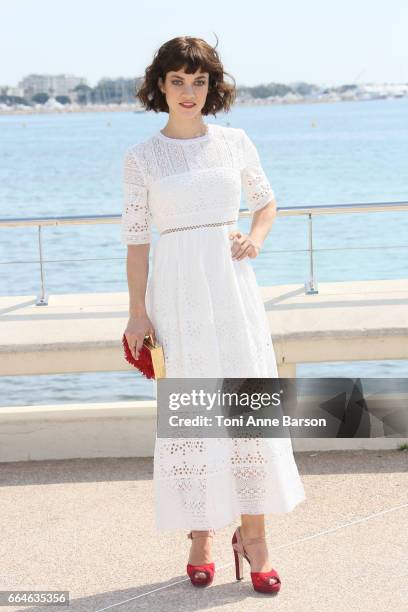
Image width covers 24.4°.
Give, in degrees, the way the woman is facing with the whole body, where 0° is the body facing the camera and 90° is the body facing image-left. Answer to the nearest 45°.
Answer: approximately 0°
